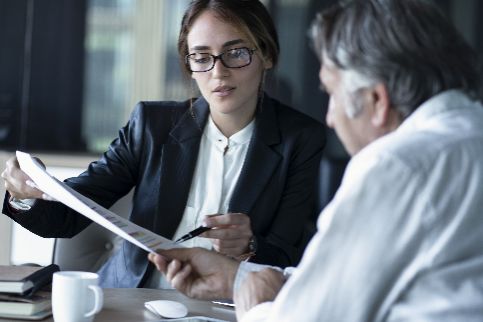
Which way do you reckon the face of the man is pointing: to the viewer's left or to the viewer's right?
to the viewer's left

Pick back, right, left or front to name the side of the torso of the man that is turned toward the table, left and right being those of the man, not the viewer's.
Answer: front

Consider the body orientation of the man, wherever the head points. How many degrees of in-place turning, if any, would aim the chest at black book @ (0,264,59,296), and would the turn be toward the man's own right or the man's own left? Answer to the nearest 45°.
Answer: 0° — they already face it

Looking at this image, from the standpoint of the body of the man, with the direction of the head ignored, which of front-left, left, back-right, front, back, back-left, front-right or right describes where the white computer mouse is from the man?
front

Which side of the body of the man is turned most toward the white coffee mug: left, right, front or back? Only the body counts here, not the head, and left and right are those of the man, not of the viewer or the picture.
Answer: front

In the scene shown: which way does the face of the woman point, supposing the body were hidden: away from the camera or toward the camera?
toward the camera

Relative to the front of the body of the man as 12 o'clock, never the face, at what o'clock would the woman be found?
The woman is roughly at 1 o'clock from the man.

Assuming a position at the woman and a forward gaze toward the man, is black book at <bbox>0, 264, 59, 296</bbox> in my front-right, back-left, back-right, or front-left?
front-right

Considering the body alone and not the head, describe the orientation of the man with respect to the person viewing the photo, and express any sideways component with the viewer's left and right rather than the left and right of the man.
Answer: facing away from the viewer and to the left of the viewer
